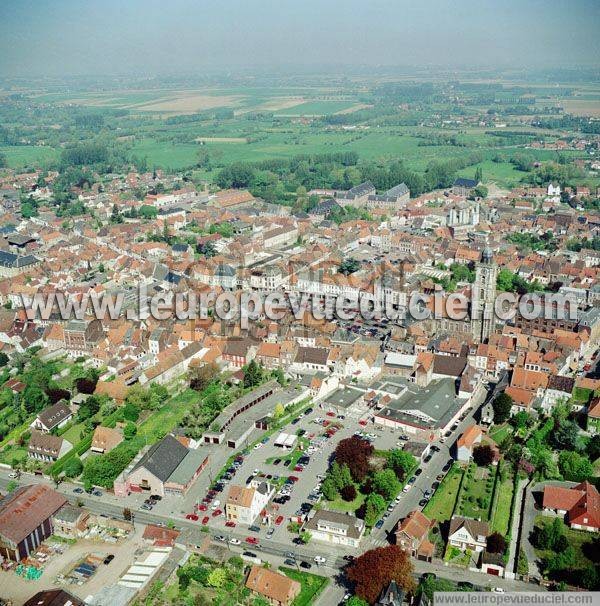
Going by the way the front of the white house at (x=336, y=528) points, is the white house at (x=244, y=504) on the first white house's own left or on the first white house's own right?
on the first white house's own right

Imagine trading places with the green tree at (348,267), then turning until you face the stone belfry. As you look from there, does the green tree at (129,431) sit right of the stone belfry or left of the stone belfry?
right

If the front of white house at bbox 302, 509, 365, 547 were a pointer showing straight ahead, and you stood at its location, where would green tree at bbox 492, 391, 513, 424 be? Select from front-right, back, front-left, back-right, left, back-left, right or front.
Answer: back-left

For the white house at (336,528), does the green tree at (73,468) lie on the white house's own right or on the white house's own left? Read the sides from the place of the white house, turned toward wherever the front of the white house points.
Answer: on the white house's own right

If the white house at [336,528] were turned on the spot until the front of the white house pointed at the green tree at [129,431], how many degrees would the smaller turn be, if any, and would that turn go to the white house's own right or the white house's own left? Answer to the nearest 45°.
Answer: approximately 135° to the white house's own right

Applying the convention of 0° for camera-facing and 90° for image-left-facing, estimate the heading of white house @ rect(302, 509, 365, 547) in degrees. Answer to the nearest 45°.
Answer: approximately 0°

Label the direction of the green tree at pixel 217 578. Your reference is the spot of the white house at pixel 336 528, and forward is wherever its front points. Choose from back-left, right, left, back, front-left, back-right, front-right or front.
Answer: front-right

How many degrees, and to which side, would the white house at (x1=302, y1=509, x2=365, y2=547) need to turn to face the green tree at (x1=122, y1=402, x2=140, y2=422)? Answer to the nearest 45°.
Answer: approximately 135° to its right

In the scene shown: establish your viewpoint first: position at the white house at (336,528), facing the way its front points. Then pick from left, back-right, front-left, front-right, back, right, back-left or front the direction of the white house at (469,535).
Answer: left

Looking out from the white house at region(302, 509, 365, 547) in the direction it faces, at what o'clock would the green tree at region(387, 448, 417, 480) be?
The green tree is roughly at 7 o'clock from the white house.
